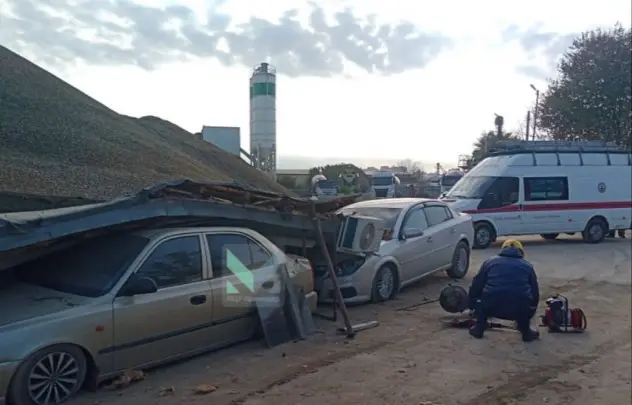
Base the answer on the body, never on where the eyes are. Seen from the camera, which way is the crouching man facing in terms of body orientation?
away from the camera

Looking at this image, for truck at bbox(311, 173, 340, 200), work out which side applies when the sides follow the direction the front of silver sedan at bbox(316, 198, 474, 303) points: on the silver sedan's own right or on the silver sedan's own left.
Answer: on the silver sedan's own right

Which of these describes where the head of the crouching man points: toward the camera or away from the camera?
away from the camera

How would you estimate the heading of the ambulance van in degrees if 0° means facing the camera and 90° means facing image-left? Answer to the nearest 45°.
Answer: approximately 45°

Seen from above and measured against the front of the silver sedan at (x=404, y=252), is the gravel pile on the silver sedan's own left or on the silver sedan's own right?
on the silver sedan's own right

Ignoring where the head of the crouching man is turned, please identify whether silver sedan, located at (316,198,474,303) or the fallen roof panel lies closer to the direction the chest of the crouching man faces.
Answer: the silver sedan

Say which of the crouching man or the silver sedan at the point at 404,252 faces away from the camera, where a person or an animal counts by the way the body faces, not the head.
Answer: the crouching man

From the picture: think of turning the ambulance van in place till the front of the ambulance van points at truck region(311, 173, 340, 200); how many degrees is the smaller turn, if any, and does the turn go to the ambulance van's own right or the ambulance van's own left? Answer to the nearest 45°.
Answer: approximately 90° to the ambulance van's own right

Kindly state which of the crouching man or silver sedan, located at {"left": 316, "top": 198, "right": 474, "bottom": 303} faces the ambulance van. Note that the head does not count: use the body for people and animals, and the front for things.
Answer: the crouching man

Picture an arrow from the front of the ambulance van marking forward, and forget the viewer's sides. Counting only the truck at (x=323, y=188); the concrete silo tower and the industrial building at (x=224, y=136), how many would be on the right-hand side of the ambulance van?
3
